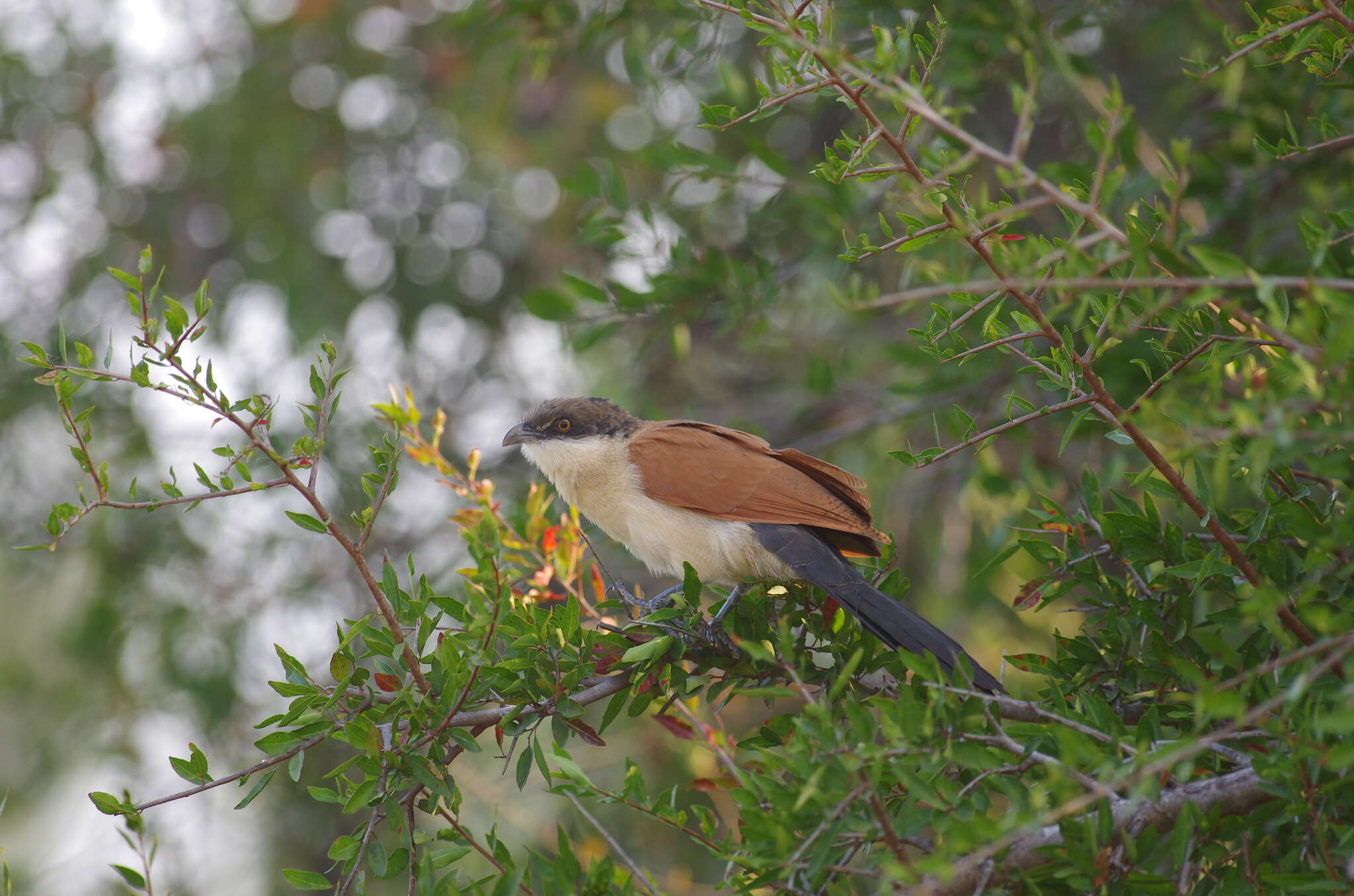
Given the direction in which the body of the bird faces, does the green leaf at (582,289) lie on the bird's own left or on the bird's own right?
on the bird's own right

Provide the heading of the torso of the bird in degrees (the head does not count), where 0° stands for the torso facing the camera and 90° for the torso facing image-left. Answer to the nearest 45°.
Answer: approximately 90°

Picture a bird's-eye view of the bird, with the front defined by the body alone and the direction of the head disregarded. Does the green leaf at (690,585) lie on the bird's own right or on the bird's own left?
on the bird's own left
